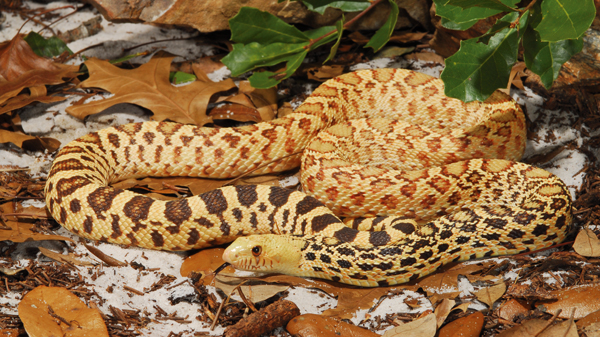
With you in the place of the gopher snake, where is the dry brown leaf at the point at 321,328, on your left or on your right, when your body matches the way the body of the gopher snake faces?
on your left

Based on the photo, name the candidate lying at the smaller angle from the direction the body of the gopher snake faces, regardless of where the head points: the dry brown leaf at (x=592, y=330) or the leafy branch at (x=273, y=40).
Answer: the leafy branch

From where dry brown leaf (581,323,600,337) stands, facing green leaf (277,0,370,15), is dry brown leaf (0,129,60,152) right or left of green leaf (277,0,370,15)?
left

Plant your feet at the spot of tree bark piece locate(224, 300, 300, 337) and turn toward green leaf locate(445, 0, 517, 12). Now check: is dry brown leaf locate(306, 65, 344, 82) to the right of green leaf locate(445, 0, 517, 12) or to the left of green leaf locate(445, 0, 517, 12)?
left

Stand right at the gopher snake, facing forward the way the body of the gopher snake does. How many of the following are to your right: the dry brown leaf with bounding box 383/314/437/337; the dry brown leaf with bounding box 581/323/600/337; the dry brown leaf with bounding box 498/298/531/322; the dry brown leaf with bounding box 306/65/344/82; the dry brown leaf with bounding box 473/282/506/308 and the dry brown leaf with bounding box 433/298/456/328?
1

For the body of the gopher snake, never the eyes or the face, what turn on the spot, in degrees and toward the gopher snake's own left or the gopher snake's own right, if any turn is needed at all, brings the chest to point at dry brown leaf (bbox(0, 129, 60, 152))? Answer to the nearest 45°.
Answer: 0° — it already faces it

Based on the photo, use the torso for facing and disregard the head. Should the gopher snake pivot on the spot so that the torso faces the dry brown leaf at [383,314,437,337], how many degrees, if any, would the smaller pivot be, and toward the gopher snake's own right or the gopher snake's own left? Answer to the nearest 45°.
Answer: approximately 90° to the gopher snake's own left

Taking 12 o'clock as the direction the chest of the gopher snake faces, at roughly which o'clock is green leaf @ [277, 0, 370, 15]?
The green leaf is roughly at 3 o'clock from the gopher snake.

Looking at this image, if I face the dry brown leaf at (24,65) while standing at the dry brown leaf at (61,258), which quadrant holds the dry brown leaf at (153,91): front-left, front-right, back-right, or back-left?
front-right

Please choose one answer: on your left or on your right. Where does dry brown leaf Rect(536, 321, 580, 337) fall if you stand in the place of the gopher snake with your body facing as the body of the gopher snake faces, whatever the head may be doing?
on your left

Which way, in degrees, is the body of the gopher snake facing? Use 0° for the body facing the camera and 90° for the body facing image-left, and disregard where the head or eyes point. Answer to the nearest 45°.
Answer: approximately 90°

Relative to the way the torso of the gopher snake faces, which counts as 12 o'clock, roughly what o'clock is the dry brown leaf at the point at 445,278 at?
The dry brown leaf is roughly at 8 o'clock from the gopher snake.

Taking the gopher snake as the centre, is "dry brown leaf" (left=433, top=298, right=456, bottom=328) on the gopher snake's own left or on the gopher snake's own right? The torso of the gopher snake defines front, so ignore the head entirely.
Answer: on the gopher snake's own left

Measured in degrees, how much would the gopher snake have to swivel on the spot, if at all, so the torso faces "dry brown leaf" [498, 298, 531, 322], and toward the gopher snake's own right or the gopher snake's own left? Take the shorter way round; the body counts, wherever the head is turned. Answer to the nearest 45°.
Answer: approximately 135° to the gopher snake's own left

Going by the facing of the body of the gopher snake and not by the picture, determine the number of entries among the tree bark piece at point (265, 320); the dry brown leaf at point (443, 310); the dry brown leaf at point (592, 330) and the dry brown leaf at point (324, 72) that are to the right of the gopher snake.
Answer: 1

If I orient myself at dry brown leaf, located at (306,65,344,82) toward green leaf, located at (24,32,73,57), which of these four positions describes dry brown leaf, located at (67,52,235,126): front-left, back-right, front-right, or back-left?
front-left

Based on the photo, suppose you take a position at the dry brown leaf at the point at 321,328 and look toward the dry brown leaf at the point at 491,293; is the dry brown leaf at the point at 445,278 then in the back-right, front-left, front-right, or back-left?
front-left
